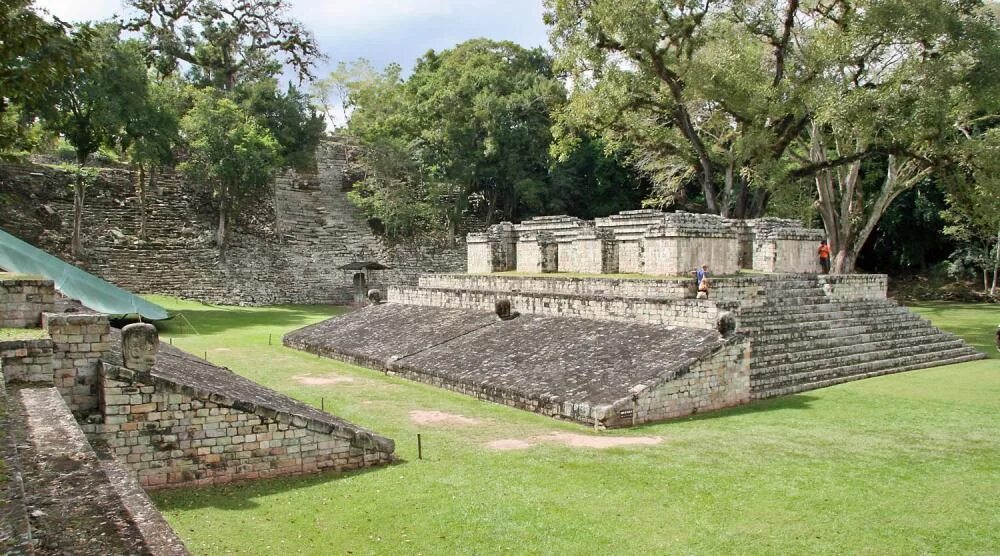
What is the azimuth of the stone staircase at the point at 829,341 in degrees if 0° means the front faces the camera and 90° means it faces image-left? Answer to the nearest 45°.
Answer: approximately 315°

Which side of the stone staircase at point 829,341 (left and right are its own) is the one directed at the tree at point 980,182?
left

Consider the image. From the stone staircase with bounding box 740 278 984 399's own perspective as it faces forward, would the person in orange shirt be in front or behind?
behind

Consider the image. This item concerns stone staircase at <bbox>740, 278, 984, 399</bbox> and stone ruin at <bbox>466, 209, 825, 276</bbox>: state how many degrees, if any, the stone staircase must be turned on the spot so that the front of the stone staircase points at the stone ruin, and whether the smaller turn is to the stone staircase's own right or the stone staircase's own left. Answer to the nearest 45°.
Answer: approximately 180°

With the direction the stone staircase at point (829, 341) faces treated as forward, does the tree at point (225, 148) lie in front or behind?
behind

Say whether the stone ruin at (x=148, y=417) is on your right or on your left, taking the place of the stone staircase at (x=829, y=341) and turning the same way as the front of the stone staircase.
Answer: on your right

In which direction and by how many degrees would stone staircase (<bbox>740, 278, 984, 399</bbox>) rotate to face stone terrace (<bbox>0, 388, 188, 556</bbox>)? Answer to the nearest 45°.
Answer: approximately 45° to its right

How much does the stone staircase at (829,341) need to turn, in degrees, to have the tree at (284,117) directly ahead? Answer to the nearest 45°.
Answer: approximately 135° to its right

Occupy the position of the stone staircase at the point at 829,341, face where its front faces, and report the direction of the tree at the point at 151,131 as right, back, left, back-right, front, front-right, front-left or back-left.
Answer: back-right
